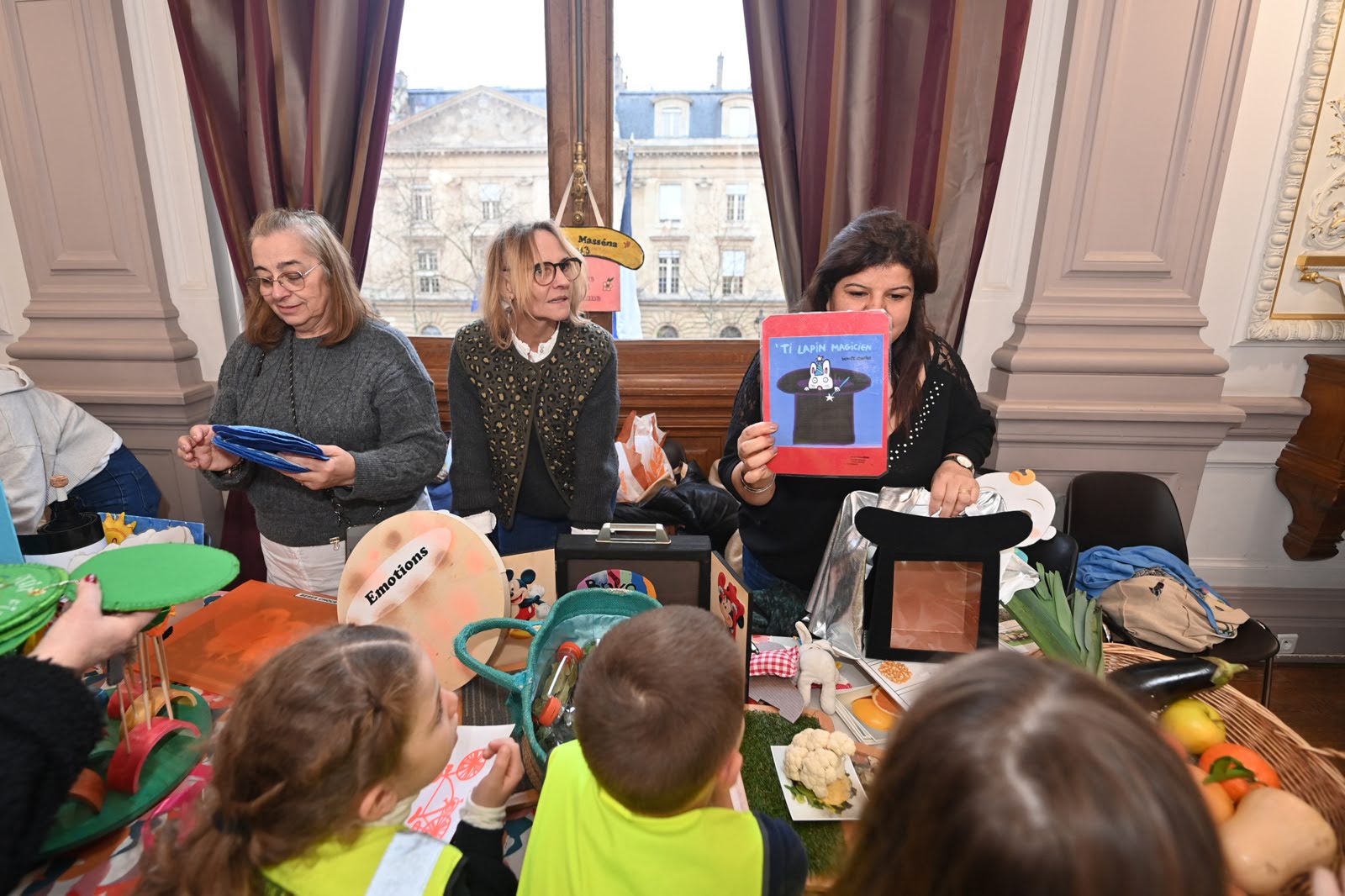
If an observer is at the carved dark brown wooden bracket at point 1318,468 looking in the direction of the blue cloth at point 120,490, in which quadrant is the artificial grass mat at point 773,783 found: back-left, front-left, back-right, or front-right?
front-left

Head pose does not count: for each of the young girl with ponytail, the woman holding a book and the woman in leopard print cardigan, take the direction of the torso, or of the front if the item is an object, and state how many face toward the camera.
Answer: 2

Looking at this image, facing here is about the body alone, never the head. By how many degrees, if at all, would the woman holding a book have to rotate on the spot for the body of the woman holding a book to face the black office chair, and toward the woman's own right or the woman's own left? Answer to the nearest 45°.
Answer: approximately 135° to the woman's own left

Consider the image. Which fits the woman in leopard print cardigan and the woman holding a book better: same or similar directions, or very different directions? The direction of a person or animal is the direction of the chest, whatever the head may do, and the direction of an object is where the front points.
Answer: same or similar directions

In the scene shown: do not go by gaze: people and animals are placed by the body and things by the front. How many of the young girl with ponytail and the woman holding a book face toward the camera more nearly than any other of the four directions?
1

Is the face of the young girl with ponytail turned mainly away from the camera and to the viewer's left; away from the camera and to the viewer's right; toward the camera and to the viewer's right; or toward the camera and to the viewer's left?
away from the camera and to the viewer's right

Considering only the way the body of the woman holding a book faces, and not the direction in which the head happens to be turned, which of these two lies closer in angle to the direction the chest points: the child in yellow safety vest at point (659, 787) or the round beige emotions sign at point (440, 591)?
the child in yellow safety vest

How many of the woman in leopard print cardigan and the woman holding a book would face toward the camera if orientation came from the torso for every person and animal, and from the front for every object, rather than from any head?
2

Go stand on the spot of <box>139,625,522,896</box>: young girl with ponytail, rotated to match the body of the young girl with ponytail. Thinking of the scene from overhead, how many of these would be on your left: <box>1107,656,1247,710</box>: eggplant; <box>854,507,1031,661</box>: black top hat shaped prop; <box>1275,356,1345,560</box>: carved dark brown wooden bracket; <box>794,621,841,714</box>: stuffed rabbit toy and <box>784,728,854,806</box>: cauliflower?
0

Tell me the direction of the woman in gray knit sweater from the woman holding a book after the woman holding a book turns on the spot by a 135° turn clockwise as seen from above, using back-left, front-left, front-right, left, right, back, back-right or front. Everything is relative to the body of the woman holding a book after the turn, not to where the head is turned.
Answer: front-left

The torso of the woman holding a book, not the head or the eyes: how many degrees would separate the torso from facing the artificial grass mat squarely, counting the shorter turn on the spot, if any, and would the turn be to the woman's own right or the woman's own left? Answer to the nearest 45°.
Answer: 0° — they already face it

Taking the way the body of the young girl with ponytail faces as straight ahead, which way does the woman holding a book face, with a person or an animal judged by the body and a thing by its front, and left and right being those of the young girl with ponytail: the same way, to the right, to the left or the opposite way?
the opposite way

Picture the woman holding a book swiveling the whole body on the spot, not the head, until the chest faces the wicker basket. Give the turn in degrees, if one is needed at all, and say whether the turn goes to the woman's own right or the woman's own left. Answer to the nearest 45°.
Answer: approximately 45° to the woman's own left

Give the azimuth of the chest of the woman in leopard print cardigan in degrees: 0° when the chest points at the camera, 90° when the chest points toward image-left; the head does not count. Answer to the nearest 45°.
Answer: approximately 0°

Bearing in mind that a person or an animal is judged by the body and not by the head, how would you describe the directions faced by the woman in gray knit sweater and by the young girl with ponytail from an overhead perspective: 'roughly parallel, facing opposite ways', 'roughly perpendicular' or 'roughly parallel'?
roughly parallel, facing opposite ways

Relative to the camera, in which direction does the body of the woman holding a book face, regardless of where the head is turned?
toward the camera
